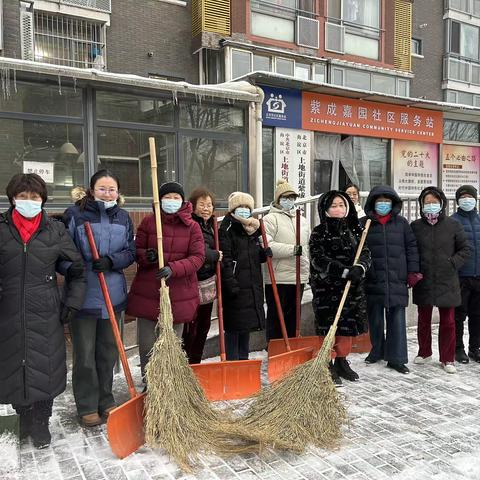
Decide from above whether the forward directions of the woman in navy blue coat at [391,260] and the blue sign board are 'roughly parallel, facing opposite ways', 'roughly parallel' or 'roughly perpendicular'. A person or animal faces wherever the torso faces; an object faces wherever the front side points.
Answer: roughly parallel

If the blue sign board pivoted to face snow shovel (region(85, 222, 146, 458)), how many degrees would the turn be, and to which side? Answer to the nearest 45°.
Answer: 0° — it already faces it

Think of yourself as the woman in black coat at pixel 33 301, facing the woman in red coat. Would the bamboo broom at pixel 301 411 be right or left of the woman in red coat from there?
right

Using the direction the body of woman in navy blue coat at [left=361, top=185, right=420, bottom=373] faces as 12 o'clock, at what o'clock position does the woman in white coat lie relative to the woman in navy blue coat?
The woman in white coat is roughly at 3 o'clock from the woman in navy blue coat.

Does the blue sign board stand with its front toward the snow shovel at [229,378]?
yes

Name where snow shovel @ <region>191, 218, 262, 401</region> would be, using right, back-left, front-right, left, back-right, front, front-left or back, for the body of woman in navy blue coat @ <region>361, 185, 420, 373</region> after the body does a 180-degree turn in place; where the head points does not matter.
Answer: back-left

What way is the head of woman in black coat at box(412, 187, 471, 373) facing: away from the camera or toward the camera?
toward the camera

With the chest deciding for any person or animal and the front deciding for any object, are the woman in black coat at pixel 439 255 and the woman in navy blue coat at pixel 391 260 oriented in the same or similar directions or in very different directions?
same or similar directions

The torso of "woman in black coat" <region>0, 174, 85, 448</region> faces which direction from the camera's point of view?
toward the camera

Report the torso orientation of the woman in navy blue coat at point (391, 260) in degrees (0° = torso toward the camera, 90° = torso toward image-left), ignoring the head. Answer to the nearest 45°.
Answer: approximately 0°

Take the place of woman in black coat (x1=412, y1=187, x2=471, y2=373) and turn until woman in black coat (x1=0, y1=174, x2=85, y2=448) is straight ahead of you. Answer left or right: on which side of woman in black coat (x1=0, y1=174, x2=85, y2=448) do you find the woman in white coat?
right

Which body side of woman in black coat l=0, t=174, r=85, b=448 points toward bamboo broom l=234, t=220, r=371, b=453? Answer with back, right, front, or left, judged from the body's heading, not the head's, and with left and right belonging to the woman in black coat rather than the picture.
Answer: left

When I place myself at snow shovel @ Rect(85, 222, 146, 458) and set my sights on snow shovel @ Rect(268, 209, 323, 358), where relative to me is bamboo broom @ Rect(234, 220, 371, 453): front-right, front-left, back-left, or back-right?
front-right

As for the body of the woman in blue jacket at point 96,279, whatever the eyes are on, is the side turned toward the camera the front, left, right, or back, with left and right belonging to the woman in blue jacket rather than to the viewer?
front

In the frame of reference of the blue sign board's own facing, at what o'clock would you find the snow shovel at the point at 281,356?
The snow shovel is roughly at 12 o'clock from the blue sign board.

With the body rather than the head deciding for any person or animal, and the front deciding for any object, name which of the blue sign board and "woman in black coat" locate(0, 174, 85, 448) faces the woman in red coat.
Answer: the blue sign board
